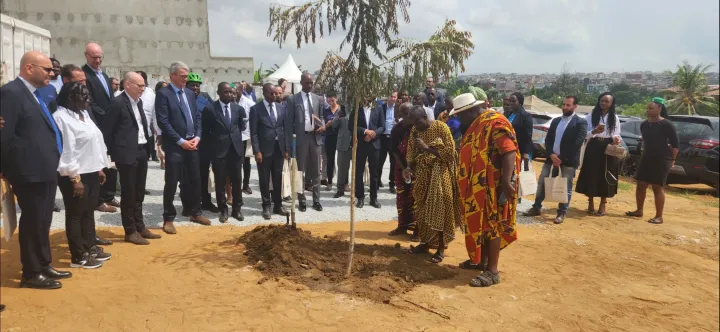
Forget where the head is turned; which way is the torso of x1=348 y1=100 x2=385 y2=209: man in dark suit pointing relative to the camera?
toward the camera

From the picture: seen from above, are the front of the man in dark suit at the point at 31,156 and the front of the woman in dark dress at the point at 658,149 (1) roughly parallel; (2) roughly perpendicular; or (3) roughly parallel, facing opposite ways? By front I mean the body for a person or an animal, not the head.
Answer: roughly parallel, facing opposite ways

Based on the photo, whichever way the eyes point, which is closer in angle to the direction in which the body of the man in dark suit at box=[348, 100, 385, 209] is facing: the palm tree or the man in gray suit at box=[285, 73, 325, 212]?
the man in gray suit

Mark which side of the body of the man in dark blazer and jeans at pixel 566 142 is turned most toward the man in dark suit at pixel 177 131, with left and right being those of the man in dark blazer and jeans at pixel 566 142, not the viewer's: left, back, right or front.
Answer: front

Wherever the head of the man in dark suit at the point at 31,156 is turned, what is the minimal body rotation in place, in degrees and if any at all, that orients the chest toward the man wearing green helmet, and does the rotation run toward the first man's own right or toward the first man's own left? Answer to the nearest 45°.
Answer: approximately 45° to the first man's own left

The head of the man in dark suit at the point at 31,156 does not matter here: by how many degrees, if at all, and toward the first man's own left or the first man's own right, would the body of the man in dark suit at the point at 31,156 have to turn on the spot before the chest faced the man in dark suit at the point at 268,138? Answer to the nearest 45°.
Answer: approximately 45° to the first man's own left

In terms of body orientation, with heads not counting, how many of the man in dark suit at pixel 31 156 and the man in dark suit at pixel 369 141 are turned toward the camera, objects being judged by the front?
1

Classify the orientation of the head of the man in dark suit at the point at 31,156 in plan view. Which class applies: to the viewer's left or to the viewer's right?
to the viewer's right

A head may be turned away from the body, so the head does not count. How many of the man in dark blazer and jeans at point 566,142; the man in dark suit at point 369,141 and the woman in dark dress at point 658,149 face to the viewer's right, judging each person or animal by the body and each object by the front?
0

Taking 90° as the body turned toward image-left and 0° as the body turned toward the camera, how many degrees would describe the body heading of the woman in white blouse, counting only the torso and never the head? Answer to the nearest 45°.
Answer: approximately 315°

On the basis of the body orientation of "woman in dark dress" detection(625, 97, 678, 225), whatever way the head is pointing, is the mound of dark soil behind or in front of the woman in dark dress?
in front

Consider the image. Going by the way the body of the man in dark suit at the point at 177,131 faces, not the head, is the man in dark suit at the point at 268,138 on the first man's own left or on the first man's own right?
on the first man's own left

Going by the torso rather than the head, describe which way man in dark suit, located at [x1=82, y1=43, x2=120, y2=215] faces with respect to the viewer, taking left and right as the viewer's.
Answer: facing the viewer and to the right of the viewer

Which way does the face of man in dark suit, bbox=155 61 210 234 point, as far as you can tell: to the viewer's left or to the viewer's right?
to the viewer's right

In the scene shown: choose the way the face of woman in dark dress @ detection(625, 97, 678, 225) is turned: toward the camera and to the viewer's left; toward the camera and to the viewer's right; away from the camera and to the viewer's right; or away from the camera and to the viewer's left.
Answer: toward the camera and to the viewer's left

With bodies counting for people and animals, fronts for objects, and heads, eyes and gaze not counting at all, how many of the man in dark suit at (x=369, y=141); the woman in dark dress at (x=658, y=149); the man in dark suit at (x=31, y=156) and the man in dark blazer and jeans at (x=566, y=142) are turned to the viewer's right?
1

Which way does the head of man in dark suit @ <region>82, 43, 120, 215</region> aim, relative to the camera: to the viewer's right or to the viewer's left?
to the viewer's right

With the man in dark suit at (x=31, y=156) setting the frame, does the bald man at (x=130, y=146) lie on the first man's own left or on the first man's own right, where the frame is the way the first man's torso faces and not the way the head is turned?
on the first man's own left
